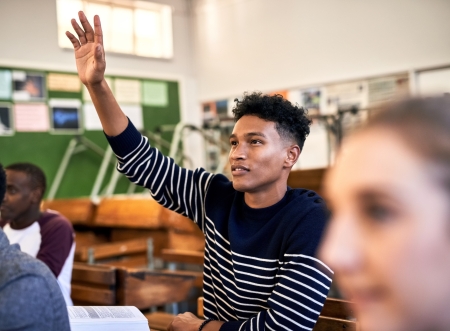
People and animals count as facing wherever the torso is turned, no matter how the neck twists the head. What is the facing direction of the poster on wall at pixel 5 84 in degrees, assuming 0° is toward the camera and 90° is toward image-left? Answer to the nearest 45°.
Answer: approximately 0°

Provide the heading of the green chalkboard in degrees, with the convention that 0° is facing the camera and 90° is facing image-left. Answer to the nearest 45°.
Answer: approximately 0°

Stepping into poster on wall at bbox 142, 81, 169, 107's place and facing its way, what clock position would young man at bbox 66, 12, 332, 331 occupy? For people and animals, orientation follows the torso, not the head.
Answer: The young man is roughly at 12 o'clock from the poster on wall.

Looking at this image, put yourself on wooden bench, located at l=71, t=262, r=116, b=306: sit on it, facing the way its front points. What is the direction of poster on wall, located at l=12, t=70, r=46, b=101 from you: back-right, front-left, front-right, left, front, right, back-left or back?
back-right

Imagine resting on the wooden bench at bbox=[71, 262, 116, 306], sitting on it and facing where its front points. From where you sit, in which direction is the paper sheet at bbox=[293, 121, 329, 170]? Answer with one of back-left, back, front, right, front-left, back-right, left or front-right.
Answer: back

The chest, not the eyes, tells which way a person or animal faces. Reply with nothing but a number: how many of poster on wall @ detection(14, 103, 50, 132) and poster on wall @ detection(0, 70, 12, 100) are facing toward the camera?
2

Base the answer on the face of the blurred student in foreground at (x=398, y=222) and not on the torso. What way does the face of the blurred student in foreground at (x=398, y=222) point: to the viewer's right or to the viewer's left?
to the viewer's left
